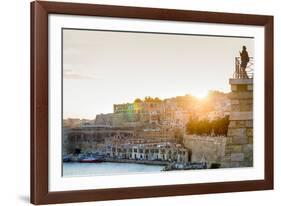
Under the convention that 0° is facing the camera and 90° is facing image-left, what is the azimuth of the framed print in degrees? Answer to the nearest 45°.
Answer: approximately 315°
